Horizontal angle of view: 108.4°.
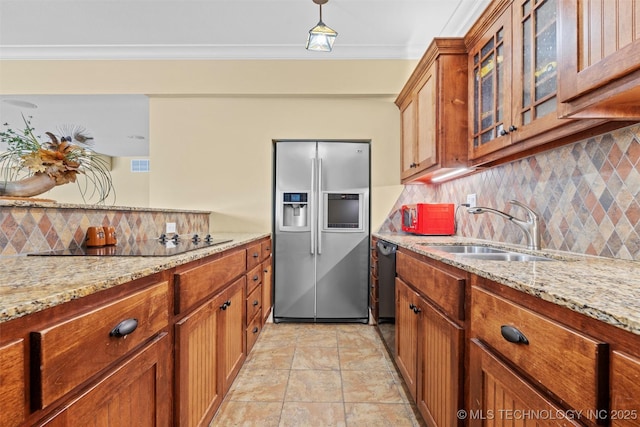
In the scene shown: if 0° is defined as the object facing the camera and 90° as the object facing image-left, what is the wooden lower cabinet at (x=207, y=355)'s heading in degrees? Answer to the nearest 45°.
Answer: approximately 315°

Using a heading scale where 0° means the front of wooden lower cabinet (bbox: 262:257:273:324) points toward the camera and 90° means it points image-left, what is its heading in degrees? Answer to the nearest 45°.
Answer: approximately 270°

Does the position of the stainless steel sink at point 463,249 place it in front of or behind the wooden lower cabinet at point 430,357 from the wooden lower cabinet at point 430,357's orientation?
behind

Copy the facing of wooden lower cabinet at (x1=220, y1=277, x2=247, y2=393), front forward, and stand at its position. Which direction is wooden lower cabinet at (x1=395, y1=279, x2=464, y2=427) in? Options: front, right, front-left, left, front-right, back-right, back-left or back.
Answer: front-right

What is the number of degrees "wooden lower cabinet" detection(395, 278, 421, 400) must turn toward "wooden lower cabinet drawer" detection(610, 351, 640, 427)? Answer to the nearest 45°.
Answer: approximately 90° to its left

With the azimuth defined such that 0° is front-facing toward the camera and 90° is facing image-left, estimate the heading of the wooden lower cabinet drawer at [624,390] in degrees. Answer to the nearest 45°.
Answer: approximately 45°

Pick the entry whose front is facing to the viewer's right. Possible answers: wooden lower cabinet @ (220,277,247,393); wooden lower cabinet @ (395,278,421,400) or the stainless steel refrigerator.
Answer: wooden lower cabinet @ (220,277,247,393)

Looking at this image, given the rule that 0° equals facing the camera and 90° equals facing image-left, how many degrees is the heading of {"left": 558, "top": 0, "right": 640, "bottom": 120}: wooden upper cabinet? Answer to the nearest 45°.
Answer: approximately 45°

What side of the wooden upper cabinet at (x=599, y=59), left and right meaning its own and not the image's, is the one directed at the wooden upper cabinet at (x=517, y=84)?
right

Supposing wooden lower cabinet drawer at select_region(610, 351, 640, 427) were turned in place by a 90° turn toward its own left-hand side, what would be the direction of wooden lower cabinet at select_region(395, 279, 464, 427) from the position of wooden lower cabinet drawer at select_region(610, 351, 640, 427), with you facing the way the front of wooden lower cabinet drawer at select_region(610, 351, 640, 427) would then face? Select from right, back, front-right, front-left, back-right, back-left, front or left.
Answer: back

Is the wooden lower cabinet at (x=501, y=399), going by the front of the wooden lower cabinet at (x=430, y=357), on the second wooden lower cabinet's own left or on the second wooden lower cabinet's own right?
on the second wooden lower cabinet's own left

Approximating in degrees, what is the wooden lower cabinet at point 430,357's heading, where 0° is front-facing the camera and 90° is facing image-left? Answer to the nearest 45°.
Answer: approximately 45°

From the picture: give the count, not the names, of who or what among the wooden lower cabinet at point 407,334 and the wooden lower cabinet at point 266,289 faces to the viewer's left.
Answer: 1
